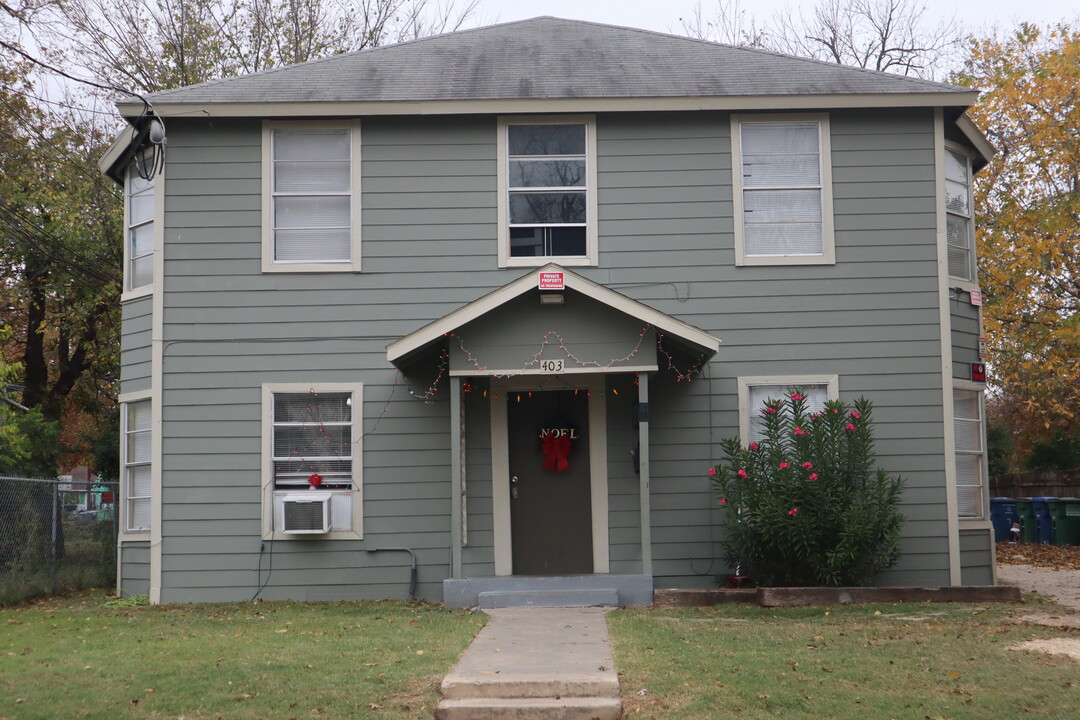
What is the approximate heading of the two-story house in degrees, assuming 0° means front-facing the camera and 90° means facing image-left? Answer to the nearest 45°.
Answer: approximately 0°

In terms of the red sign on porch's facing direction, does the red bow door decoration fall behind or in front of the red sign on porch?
behind

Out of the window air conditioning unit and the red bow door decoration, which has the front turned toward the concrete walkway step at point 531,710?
the red bow door decoration

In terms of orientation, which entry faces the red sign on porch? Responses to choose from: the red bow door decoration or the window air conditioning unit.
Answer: the red bow door decoration

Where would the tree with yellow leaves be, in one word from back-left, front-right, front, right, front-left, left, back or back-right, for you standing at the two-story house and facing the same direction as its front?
back-left

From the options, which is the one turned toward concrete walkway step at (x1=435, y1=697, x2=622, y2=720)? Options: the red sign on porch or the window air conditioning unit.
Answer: the red sign on porch
